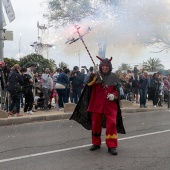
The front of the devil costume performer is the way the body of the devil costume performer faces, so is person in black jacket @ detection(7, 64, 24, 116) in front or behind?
behind

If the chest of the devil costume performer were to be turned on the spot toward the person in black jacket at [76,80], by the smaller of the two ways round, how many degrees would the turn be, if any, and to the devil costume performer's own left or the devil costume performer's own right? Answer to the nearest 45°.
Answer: approximately 180°

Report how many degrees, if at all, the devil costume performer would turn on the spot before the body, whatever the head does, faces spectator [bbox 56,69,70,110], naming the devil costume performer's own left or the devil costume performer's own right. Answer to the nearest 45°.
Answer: approximately 180°

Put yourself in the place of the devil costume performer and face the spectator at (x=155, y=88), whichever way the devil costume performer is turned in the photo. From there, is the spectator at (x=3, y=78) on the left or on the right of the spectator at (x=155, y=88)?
left

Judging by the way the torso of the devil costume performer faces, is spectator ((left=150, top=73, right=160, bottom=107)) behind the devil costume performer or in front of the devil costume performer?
behind

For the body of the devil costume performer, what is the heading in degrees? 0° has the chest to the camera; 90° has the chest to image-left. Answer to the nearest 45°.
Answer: approximately 0°

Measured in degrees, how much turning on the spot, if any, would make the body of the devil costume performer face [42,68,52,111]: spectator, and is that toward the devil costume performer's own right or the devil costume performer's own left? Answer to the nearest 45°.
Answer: approximately 180°
